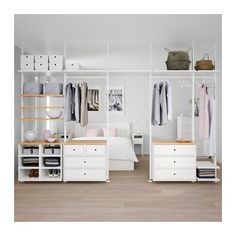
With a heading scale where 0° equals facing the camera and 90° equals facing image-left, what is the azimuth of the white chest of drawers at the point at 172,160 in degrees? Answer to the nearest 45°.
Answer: approximately 0°

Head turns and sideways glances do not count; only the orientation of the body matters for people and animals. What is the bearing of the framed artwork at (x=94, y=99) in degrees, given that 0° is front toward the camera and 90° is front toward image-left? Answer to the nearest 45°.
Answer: approximately 0°

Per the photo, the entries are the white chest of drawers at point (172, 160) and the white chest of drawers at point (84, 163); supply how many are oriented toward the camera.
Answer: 2

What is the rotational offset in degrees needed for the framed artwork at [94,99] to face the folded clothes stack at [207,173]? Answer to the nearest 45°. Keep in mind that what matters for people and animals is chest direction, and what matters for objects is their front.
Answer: approximately 45° to its left

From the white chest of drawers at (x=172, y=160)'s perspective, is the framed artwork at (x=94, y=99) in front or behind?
behind

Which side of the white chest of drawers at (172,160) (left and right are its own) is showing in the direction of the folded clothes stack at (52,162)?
right

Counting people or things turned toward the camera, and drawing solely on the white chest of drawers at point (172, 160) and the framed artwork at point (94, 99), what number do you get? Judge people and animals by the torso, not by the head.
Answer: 2
